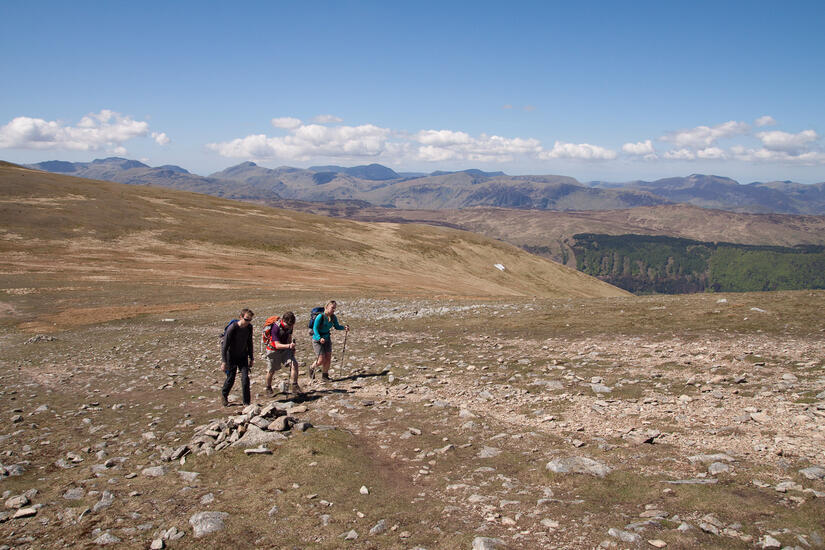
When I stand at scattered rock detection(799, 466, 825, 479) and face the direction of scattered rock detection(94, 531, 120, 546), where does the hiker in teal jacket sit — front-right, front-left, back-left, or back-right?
front-right

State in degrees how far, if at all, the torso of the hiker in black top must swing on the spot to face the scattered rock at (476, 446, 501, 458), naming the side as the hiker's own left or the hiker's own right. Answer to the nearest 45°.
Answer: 0° — they already face it

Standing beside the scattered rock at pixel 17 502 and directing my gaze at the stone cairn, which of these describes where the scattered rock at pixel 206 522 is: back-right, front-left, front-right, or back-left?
front-right

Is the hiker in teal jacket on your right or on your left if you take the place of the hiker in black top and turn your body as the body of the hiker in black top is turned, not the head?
on your left

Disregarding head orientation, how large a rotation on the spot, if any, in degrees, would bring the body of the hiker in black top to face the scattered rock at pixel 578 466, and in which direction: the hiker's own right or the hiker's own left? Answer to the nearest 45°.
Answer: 0° — they already face it

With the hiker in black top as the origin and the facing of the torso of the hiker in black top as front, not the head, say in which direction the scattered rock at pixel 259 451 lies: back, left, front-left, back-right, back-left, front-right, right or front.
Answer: front-right

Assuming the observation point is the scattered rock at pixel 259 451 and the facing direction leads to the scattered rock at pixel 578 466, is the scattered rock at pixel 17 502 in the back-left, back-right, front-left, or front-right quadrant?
back-right

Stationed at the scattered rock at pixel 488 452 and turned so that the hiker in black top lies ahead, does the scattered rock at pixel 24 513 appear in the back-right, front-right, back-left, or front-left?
front-left

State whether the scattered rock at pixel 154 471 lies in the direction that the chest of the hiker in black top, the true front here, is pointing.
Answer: no

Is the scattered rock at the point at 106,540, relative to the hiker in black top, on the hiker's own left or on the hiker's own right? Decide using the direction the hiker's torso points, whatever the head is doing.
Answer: on the hiker's own right

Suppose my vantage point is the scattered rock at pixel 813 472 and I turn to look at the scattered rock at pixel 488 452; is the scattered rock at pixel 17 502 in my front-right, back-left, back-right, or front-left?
front-left

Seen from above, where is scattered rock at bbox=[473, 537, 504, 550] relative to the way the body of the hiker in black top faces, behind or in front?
in front

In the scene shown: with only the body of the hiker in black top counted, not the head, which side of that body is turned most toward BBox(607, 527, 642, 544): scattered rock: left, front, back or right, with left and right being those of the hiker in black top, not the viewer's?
front

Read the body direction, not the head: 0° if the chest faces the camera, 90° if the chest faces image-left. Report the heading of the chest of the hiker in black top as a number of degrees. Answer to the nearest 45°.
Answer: approximately 315°

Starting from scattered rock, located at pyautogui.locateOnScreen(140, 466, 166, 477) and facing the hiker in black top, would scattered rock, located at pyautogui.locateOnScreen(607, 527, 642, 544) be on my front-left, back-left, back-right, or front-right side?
back-right

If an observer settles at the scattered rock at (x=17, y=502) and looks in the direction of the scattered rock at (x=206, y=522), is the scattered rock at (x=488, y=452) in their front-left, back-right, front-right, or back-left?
front-left

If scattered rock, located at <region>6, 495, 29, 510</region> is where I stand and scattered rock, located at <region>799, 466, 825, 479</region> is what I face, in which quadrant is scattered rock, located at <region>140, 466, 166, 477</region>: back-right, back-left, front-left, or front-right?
front-left

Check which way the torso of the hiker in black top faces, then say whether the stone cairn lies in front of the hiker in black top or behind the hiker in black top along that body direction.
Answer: in front
